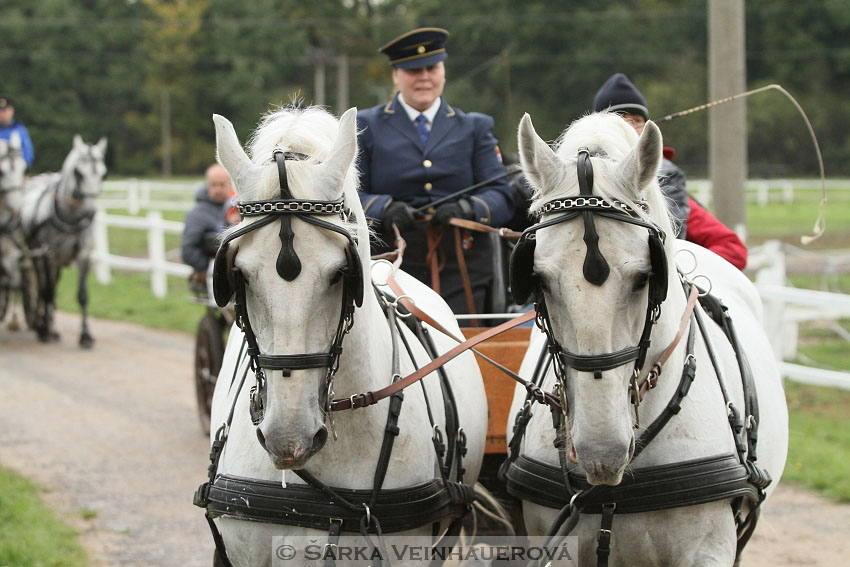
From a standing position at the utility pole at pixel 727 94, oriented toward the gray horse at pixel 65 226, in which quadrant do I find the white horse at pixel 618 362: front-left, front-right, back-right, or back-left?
back-left

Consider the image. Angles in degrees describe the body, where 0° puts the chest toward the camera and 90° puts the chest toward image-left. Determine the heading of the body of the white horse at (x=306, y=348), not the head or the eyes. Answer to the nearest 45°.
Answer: approximately 0°

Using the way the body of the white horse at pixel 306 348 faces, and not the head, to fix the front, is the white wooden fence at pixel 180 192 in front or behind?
behind

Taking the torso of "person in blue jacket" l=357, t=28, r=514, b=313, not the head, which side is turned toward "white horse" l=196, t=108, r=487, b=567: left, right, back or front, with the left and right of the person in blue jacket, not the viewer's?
front

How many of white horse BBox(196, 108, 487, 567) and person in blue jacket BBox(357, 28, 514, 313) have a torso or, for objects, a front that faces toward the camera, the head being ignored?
2

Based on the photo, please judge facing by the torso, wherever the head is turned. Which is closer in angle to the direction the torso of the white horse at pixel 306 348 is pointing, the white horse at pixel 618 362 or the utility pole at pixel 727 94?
the white horse

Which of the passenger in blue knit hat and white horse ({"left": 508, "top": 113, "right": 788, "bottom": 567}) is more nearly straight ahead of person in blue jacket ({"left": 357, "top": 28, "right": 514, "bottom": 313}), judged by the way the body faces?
the white horse
